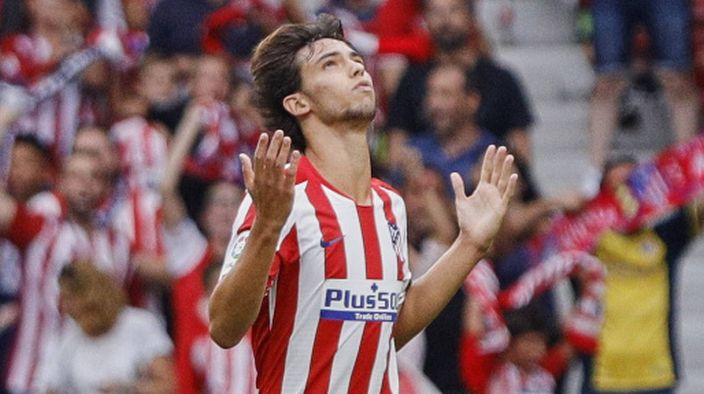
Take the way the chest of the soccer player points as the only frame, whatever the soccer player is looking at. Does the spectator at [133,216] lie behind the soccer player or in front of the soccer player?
behind

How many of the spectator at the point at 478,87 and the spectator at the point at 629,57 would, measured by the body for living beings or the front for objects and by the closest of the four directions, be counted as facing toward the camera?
2

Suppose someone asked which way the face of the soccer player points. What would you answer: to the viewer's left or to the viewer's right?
to the viewer's right

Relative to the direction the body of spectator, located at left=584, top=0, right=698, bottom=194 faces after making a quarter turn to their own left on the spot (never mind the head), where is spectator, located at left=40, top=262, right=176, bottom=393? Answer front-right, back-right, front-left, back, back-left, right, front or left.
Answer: back-right

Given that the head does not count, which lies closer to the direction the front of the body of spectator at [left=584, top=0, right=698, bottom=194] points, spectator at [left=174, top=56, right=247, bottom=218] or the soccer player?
the soccer player

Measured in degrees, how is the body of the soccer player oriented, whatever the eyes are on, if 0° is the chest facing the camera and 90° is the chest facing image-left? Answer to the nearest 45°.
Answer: approximately 315°

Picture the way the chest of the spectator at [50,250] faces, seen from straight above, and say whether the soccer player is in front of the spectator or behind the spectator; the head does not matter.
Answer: in front

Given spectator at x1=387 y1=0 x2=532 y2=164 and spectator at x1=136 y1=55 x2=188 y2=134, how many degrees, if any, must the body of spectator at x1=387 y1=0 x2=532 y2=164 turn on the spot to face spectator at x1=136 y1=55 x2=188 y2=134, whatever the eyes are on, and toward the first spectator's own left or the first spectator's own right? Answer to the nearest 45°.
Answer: approximately 90° to the first spectator's own right

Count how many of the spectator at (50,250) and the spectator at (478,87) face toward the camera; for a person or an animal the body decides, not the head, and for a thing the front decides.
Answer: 2
